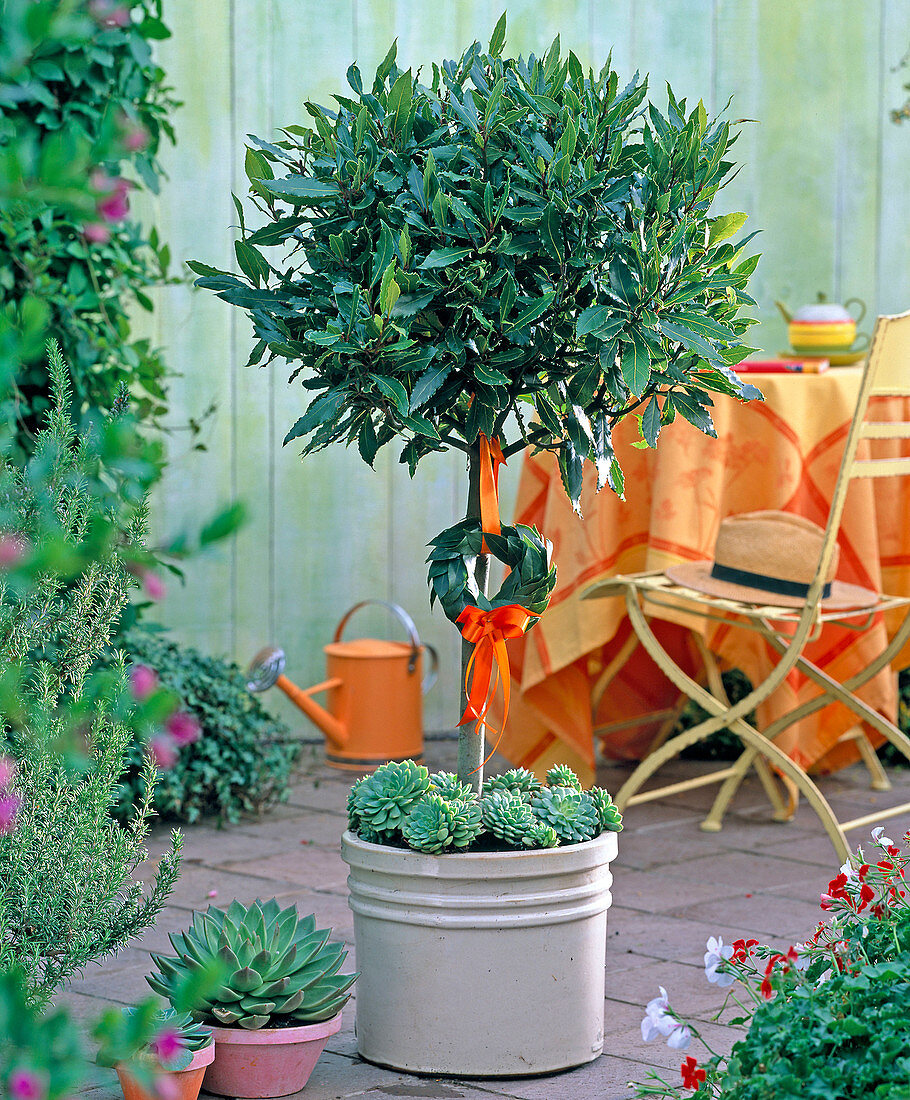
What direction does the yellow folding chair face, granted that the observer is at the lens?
facing away from the viewer and to the left of the viewer

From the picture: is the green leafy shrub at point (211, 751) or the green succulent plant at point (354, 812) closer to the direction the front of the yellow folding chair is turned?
the green leafy shrub

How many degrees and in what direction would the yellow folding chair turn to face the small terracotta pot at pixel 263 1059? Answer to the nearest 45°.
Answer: approximately 90° to its left

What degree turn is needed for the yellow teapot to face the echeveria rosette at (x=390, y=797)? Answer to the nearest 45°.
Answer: approximately 90° to its left

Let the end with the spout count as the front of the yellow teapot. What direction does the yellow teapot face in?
to the viewer's left

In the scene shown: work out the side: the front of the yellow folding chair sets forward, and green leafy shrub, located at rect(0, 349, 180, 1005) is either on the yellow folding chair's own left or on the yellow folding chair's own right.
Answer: on the yellow folding chair's own left

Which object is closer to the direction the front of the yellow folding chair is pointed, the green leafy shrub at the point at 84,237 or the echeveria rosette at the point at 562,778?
the green leafy shrub

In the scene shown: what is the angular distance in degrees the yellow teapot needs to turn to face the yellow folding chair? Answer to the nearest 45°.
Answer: approximately 90° to its left
